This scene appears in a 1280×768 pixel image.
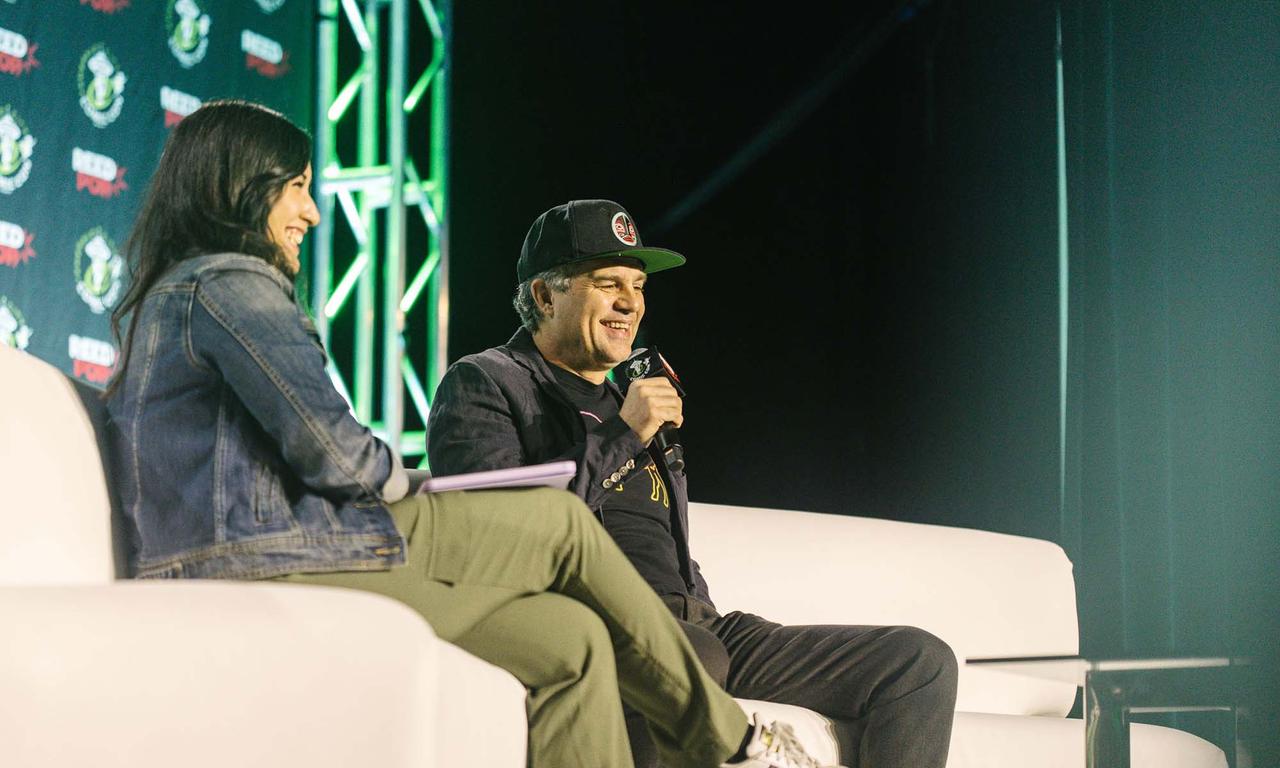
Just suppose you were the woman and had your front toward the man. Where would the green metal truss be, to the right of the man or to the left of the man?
left

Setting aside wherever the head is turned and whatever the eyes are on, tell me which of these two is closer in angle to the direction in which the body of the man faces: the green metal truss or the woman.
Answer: the woman

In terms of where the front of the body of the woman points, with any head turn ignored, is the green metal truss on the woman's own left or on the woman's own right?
on the woman's own left

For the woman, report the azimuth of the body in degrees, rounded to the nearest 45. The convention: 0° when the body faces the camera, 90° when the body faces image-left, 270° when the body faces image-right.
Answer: approximately 270°

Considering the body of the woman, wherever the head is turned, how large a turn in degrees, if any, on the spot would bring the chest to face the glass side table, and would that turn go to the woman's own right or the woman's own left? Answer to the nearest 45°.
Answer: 0° — they already face it

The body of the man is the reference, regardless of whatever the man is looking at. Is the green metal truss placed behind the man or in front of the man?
behind
